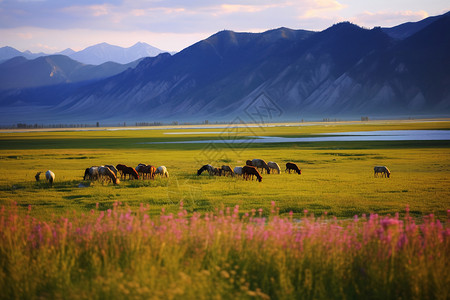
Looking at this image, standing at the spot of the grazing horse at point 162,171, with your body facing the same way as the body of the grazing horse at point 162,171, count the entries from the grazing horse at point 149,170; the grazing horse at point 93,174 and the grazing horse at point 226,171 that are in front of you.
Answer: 1

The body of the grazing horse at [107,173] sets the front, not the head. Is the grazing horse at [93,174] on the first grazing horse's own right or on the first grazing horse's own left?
on the first grazing horse's own left

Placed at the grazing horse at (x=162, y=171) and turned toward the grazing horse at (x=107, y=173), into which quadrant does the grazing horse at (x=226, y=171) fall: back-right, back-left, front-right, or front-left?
back-left

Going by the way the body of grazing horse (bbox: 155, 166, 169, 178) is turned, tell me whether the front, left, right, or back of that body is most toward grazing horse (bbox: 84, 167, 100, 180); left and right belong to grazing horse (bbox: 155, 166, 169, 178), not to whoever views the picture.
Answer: back

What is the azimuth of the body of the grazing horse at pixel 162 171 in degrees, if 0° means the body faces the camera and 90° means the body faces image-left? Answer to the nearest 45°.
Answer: approximately 270°

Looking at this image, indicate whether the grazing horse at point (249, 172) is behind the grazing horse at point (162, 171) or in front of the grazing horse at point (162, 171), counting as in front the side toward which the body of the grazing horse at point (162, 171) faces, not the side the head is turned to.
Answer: in front

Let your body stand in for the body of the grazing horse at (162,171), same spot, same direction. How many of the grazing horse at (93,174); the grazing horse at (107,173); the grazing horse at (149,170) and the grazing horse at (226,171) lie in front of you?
1
